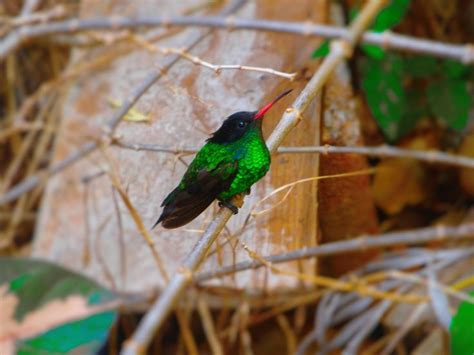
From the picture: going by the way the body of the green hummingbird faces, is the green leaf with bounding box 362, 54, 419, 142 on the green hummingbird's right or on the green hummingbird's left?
on the green hummingbird's left

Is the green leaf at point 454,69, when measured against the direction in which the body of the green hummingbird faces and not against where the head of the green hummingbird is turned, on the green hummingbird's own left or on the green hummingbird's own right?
on the green hummingbird's own left

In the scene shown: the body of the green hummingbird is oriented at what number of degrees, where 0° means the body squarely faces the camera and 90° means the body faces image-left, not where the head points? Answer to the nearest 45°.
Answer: approximately 270°

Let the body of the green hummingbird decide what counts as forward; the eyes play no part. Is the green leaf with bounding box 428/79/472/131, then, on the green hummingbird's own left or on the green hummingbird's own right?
on the green hummingbird's own left

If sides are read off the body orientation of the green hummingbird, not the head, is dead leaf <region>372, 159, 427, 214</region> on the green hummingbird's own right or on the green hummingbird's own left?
on the green hummingbird's own left

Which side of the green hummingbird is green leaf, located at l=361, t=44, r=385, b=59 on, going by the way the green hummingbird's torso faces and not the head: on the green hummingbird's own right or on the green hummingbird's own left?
on the green hummingbird's own left

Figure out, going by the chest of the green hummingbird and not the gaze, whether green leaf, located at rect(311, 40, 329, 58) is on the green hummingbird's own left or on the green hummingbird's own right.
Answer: on the green hummingbird's own left

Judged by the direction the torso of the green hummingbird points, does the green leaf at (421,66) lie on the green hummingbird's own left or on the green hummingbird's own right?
on the green hummingbird's own left
